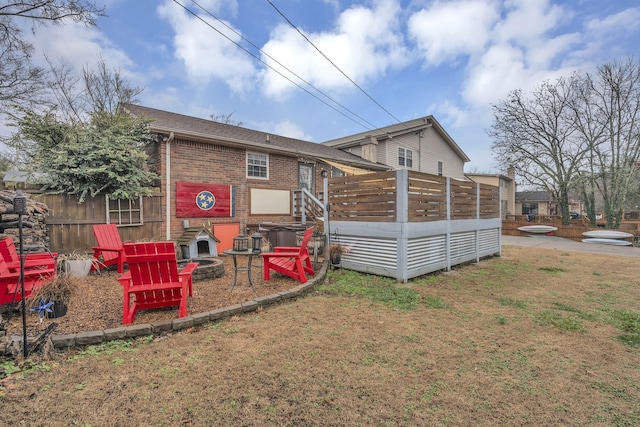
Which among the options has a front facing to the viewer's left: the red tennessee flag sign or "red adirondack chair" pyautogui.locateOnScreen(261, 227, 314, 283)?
the red adirondack chair

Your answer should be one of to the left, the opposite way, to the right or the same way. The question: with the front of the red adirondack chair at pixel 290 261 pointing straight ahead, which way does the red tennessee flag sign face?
to the left

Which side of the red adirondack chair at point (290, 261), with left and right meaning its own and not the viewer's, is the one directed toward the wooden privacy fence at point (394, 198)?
back

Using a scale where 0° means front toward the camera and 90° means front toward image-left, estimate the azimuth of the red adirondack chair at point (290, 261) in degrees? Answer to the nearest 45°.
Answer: approximately 90°

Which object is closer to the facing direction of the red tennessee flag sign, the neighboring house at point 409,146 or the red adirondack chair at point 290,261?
the red adirondack chair

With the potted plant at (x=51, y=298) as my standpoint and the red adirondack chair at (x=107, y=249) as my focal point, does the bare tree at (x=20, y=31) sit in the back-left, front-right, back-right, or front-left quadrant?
front-left

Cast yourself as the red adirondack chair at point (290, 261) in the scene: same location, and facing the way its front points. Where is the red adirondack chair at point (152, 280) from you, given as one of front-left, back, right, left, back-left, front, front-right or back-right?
front-left

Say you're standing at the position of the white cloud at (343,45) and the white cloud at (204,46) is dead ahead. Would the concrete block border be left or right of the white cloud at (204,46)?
left

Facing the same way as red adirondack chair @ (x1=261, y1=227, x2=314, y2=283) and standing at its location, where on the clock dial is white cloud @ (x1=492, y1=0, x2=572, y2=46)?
The white cloud is roughly at 5 o'clock from the red adirondack chair.

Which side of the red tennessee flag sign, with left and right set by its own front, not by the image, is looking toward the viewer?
front

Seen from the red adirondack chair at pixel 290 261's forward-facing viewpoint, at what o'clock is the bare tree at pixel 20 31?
The bare tree is roughly at 1 o'clock from the red adirondack chair.

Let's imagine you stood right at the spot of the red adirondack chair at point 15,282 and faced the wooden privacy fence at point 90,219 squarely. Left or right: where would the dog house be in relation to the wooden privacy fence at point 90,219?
right

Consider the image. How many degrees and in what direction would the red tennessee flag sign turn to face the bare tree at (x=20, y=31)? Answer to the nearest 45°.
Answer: approximately 135° to its right

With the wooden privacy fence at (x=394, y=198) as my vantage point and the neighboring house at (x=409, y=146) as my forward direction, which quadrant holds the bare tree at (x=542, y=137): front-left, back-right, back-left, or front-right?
front-right

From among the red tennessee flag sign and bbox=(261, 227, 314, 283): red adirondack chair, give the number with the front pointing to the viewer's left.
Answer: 1

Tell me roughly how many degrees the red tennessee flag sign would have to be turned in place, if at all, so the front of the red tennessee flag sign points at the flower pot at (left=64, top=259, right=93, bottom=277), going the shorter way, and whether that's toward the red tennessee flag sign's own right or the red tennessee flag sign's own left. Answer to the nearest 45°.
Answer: approximately 45° to the red tennessee flag sign's own right

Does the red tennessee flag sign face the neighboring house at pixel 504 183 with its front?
no
